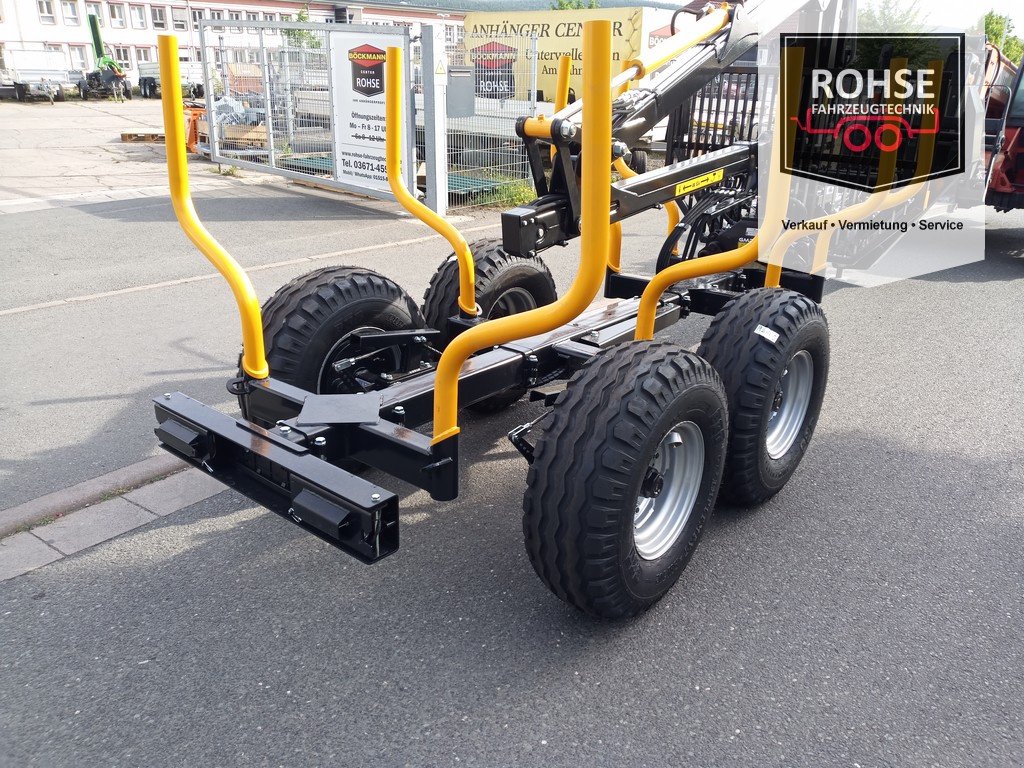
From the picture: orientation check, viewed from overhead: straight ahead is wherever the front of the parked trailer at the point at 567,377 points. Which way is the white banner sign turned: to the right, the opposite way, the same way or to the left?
the opposite way

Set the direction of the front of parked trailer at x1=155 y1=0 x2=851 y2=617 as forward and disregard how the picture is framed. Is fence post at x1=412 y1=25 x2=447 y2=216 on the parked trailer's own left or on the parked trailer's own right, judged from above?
on the parked trailer's own left

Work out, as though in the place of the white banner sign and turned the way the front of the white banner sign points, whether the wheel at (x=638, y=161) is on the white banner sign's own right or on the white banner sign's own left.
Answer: on the white banner sign's own left

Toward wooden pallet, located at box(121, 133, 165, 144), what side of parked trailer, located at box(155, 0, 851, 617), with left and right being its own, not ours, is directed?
left

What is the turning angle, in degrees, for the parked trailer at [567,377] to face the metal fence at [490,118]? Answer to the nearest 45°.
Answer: approximately 45° to its left

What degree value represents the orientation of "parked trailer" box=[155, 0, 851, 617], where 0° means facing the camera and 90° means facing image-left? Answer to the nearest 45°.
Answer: approximately 225°

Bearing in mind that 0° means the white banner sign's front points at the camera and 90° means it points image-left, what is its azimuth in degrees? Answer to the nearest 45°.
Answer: approximately 45°

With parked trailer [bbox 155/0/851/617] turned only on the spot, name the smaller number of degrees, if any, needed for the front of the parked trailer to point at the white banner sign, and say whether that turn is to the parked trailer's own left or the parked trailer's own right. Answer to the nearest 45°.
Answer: approximately 45° to the parked trailer's own left

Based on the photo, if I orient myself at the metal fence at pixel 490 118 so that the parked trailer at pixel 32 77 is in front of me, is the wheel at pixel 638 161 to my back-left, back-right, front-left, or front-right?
back-left

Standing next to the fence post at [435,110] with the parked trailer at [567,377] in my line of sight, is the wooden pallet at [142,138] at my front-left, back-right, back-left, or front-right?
back-right

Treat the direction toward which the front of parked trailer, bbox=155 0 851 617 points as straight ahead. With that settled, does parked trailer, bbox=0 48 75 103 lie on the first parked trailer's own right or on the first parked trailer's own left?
on the first parked trailer's own left

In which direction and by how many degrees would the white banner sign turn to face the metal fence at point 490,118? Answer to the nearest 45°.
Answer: approximately 135° to its left

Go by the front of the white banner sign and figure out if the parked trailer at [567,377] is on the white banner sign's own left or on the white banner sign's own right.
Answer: on the white banner sign's own left
